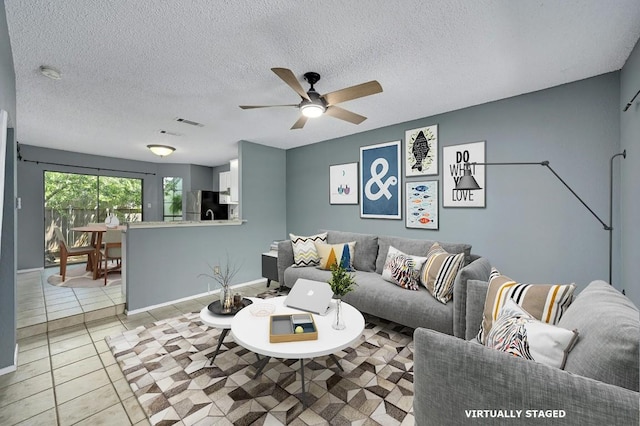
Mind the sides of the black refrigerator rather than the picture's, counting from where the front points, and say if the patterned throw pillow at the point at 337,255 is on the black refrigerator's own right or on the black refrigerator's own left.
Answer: on the black refrigerator's own left

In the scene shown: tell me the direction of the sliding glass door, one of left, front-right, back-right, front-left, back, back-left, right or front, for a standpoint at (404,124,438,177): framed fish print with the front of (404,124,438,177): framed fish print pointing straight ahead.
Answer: front-right

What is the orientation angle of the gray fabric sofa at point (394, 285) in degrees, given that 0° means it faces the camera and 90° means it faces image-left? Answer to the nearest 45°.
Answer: approximately 45°

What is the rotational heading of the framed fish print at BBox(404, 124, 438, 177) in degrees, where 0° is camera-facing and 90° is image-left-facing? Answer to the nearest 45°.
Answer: approximately 45°

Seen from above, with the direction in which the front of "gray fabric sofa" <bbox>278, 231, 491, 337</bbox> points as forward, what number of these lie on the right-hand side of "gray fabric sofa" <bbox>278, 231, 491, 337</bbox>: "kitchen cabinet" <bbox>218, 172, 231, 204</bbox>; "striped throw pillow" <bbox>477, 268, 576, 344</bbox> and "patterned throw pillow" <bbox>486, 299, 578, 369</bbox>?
1

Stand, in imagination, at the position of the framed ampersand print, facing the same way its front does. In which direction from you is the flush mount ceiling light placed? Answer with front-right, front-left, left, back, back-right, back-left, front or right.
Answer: front-right

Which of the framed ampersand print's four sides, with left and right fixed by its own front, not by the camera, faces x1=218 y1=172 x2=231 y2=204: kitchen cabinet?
right

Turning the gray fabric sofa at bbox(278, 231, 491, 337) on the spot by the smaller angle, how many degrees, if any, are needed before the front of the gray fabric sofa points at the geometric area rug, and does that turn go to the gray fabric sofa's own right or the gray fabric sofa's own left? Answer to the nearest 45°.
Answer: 0° — it already faces it

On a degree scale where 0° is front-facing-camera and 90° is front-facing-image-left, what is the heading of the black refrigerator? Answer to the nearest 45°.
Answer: approximately 45°

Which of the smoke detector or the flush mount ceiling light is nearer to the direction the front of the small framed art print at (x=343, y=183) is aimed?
the smoke detector

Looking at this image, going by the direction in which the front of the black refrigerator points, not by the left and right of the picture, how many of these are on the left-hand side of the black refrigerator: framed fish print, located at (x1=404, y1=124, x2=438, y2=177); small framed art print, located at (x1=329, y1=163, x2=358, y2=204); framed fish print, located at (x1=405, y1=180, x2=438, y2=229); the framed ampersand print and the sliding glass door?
4

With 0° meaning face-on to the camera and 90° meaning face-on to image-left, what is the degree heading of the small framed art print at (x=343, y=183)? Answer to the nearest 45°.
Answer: approximately 45°

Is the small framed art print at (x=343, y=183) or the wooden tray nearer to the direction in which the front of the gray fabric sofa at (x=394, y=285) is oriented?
the wooden tray

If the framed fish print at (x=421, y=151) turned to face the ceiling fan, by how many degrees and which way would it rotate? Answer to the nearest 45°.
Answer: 0° — it already faces it

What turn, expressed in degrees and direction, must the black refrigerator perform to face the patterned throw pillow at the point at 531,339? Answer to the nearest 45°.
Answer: approximately 45° to its left

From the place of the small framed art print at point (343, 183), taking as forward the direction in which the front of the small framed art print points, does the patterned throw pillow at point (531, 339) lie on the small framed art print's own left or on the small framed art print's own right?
on the small framed art print's own left
